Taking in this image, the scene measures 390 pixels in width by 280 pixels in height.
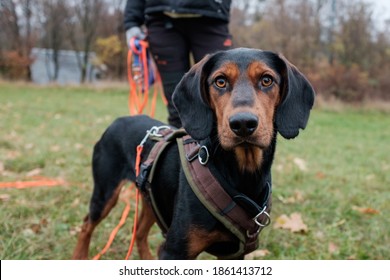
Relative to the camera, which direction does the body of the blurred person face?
toward the camera

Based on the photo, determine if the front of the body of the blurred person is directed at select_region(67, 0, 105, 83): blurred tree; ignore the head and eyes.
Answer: no

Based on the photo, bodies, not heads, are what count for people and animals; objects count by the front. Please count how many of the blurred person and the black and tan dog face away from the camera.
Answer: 0

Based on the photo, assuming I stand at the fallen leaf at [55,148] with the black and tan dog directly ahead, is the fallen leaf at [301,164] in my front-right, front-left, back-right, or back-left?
front-left

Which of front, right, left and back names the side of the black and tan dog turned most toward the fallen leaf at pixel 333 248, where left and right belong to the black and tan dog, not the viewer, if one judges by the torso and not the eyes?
left

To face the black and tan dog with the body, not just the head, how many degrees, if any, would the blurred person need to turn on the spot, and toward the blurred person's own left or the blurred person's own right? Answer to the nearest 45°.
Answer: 0° — they already face it

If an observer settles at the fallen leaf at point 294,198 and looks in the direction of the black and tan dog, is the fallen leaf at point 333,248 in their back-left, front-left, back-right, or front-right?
front-left

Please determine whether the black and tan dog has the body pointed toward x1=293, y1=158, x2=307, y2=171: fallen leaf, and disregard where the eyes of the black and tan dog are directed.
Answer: no

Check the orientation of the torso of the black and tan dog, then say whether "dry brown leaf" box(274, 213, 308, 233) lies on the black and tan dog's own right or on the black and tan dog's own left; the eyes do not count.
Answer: on the black and tan dog's own left

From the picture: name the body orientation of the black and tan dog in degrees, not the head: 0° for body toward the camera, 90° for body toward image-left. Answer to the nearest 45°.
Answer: approximately 315°

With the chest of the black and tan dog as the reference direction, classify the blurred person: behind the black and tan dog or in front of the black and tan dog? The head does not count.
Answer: behind

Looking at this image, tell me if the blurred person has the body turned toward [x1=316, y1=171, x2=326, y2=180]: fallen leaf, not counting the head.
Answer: no
